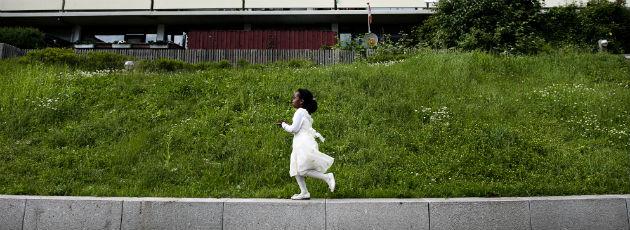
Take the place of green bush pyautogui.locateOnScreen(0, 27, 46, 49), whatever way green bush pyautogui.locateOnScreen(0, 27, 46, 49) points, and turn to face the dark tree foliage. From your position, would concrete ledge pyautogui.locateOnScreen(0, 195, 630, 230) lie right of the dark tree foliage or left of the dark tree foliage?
right

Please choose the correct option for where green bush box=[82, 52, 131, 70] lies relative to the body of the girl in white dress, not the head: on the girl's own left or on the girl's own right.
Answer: on the girl's own right

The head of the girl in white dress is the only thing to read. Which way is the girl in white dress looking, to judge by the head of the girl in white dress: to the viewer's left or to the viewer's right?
to the viewer's left

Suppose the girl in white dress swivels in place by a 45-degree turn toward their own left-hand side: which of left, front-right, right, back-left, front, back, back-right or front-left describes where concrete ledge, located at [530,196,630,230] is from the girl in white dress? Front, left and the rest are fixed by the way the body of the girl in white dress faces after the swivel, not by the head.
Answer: back-left

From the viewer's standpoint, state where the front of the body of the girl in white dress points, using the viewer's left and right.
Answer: facing to the left of the viewer

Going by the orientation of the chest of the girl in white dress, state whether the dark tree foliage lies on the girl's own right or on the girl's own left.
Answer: on the girl's own right

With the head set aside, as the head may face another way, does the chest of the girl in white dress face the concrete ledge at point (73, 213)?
yes

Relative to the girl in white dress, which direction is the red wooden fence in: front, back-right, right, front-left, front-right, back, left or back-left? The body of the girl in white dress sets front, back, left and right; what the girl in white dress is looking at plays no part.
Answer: right
